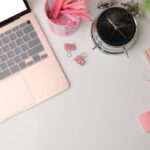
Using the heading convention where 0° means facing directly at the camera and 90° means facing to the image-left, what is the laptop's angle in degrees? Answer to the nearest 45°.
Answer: approximately 315°
